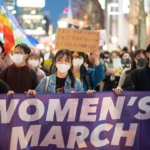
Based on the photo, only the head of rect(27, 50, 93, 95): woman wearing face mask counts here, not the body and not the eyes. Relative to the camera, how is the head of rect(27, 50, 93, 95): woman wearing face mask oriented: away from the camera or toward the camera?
toward the camera

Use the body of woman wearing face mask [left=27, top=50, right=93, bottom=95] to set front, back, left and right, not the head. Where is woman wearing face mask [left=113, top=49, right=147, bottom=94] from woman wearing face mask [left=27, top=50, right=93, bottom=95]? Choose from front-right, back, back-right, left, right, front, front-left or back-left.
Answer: back-left

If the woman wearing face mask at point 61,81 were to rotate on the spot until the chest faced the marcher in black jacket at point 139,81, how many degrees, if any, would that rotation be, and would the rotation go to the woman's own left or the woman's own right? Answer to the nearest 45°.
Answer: approximately 90° to the woman's own left

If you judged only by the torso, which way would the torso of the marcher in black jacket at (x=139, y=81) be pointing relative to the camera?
toward the camera

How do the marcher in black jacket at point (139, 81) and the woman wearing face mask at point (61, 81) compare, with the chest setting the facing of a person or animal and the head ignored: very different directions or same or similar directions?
same or similar directions

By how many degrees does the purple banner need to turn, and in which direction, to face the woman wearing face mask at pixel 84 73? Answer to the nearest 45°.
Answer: approximately 180°

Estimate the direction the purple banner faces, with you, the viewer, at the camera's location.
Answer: facing the viewer

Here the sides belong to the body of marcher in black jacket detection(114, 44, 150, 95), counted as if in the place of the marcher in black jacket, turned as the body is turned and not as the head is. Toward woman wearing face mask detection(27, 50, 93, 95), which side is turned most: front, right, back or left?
right

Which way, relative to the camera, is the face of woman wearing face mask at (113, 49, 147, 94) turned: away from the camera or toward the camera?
toward the camera
